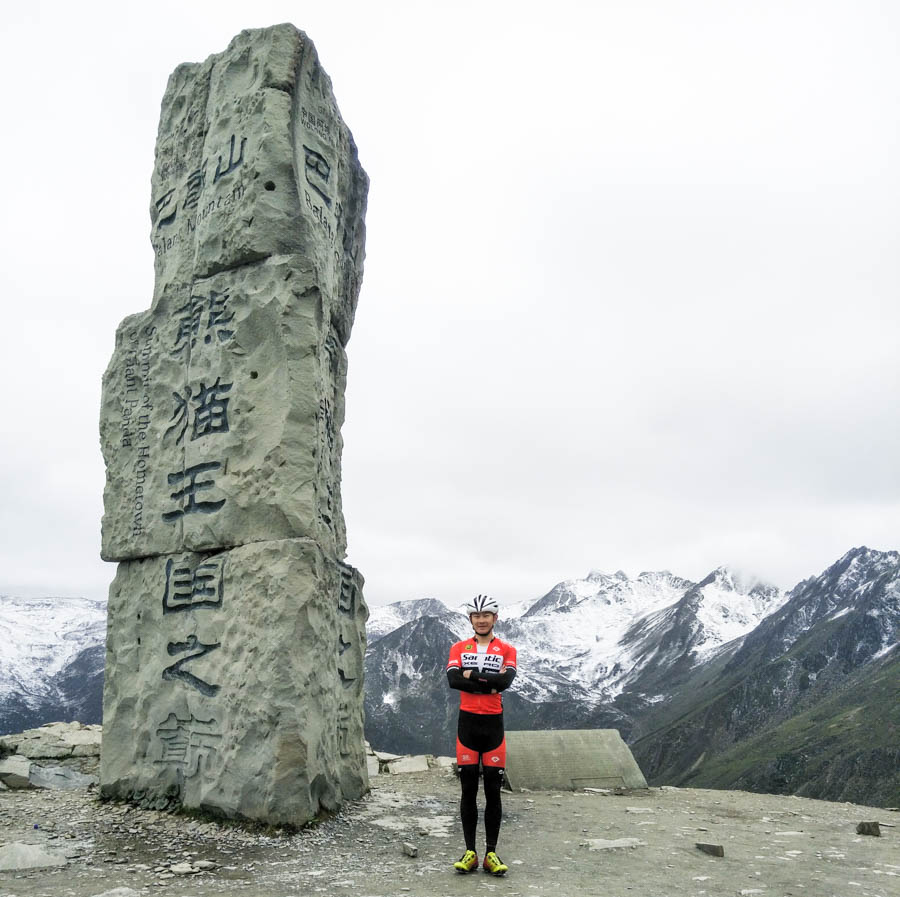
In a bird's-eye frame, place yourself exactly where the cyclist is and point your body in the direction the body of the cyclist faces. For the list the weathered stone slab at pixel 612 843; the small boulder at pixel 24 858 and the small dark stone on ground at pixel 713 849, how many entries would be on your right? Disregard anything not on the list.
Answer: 1

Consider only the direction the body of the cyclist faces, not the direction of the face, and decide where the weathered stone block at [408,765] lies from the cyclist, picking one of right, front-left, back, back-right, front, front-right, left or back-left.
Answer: back

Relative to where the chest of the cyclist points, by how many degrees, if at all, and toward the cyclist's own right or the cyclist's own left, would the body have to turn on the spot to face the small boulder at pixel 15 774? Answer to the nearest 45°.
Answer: approximately 135° to the cyclist's own right

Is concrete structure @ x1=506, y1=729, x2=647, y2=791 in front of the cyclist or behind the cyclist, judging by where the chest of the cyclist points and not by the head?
behind

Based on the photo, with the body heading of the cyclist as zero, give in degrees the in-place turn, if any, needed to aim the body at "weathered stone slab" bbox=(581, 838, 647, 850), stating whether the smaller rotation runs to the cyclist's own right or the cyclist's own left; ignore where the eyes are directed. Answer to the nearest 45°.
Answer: approximately 135° to the cyclist's own left

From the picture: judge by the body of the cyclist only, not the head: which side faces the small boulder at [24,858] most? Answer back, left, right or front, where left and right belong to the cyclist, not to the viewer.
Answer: right

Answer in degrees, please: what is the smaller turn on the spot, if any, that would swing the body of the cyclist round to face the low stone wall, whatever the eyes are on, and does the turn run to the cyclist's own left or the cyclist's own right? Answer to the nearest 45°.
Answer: approximately 135° to the cyclist's own right

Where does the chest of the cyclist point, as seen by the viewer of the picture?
toward the camera

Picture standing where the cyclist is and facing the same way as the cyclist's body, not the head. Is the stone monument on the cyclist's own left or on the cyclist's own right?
on the cyclist's own right
